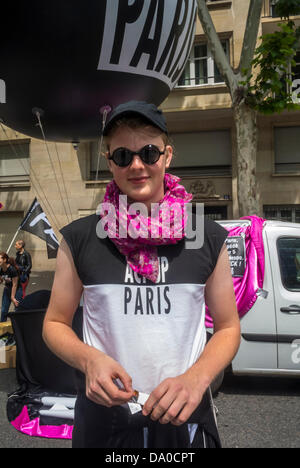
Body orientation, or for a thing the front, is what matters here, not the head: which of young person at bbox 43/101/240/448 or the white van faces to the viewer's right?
the white van

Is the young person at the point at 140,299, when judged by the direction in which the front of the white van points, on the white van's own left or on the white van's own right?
on the white van's own right

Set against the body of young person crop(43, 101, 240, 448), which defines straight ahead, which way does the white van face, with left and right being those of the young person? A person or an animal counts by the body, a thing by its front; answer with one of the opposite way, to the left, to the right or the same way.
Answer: to the left

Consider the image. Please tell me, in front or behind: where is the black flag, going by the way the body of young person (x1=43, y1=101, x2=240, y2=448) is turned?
behind

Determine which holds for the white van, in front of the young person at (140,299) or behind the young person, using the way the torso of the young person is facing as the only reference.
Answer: behind

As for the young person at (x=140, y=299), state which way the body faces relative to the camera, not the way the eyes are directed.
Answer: toward the camera

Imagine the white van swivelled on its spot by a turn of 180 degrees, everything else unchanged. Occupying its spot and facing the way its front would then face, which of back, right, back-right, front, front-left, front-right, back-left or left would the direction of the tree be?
right

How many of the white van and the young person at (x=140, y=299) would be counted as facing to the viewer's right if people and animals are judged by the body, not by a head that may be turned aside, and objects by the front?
1

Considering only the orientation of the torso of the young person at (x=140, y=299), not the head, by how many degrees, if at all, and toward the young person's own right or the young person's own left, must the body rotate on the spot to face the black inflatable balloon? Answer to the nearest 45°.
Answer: approximately 180°

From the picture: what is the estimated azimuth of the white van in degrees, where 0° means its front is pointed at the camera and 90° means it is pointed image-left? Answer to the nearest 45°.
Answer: approximately 270°
